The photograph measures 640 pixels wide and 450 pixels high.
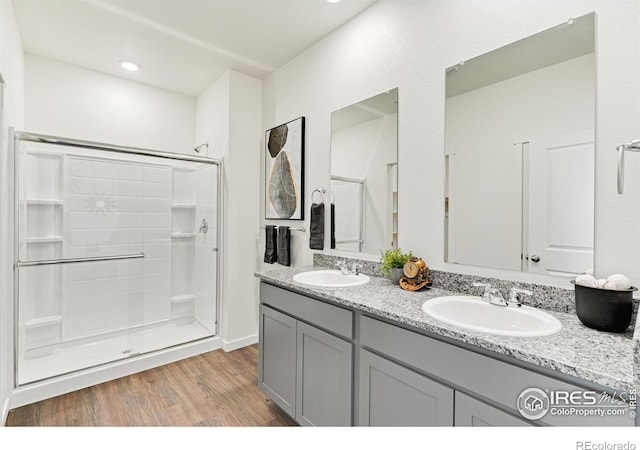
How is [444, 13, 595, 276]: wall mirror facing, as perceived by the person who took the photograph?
facing the viewer and to the left of the viewer

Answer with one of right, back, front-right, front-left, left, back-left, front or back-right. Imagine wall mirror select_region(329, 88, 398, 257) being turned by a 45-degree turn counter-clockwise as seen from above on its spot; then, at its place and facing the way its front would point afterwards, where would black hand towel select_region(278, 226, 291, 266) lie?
back-right

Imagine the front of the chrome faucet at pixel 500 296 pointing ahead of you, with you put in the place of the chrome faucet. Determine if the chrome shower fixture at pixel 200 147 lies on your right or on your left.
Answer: on your right

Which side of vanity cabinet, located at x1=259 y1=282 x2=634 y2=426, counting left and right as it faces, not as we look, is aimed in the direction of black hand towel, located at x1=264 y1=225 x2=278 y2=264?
right

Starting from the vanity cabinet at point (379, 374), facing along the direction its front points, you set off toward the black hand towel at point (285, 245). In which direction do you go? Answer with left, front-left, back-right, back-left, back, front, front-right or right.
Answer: right

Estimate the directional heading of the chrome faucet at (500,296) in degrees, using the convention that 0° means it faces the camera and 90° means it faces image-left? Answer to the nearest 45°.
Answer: approximately 45°

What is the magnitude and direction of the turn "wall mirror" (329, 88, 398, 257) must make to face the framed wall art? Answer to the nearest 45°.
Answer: approximately 90° to its right

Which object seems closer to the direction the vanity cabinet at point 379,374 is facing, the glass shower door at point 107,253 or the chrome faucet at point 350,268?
the glass shower door
